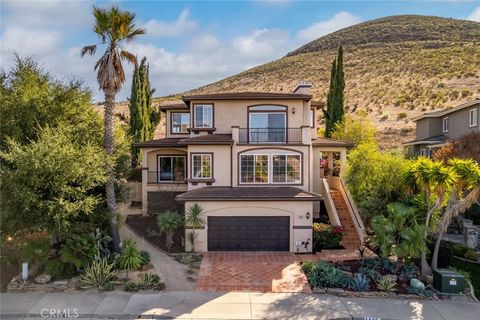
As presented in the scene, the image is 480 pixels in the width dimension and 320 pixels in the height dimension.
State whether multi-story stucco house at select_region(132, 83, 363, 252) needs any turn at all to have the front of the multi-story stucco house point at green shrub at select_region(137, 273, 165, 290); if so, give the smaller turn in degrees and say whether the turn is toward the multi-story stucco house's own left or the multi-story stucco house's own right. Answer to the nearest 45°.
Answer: approximately 45° to the multi-story stucco house's own right

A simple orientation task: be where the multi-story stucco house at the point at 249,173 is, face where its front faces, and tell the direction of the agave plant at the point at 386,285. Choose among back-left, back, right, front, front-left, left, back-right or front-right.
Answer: front-left

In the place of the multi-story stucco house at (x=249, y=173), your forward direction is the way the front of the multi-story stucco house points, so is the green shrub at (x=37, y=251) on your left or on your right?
on your right

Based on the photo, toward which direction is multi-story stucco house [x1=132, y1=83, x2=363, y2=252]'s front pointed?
toward the camera

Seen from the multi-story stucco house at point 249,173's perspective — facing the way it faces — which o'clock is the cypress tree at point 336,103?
The cypress tree is roughly at 7 o'clock from the multi-story stucco house.

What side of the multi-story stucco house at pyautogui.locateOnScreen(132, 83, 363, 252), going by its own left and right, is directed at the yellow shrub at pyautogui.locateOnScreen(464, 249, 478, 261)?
left

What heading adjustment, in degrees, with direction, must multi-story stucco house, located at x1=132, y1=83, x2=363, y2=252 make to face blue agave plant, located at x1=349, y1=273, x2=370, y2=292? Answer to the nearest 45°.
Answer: approximately 45° to its left

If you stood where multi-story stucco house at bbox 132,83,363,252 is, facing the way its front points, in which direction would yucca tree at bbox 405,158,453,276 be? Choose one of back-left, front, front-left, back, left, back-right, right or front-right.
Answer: front-left

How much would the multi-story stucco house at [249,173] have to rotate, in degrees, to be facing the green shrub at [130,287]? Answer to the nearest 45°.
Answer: approximately 45° to its right

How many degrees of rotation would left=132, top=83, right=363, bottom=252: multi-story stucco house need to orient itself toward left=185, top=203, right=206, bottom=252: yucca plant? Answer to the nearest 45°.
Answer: approximately 45° to its right

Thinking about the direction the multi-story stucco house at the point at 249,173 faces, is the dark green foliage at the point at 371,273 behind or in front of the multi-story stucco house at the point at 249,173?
in front

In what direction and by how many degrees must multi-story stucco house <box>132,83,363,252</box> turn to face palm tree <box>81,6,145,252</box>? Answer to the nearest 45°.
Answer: approximately 45° to its right
